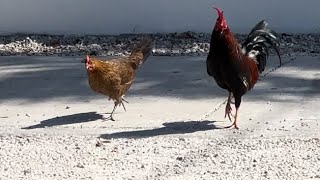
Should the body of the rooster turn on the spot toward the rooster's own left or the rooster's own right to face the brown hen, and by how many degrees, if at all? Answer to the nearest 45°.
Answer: approximately 45° to the rooster's own right
